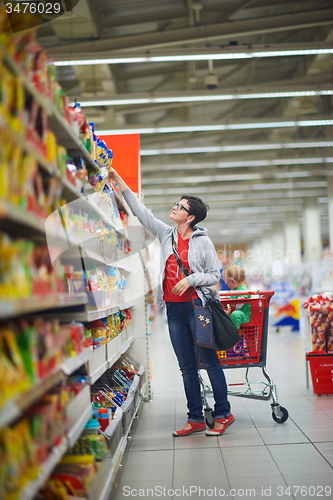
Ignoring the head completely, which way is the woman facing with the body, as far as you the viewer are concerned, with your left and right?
facing the viewer and to the left of the viewer

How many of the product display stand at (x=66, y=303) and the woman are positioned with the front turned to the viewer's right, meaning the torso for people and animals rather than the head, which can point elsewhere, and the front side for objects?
1

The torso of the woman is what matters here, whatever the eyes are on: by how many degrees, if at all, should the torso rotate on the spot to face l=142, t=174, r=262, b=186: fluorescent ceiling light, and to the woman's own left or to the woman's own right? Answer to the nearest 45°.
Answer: approximately 135° to the woman's own right

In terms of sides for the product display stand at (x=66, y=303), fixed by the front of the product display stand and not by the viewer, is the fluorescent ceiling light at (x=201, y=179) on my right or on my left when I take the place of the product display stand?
on my left

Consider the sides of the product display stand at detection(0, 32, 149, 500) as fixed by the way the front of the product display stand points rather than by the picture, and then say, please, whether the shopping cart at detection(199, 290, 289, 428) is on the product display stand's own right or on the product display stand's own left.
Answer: on the product display stand's own left

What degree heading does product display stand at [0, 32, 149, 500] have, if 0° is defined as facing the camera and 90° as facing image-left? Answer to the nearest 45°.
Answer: approximately 270°

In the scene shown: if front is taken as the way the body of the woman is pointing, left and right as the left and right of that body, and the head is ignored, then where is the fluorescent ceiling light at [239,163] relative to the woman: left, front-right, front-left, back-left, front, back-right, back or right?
back-right

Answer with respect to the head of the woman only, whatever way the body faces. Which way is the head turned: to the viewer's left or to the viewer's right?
to the viewer's left

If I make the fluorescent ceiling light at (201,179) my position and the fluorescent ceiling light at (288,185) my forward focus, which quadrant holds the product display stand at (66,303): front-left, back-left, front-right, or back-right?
back-right

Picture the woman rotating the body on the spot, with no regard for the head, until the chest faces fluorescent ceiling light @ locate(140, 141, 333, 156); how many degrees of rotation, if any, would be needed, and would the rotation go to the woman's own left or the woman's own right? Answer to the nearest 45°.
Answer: approximately 135° to the woman's own right

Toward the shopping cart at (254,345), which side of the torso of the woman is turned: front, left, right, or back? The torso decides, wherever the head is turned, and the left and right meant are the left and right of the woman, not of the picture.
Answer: back

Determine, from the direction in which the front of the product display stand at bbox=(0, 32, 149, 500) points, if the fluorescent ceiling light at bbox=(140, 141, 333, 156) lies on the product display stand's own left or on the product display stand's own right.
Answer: on the product display stand's own left
